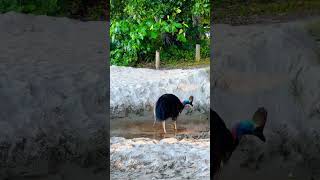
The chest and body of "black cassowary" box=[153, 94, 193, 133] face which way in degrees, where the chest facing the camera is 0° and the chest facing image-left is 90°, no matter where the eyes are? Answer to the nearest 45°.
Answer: approximately 270°
